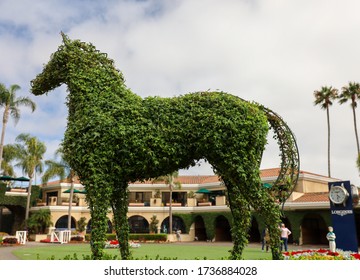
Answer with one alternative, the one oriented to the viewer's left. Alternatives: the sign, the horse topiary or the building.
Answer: the horse topiary

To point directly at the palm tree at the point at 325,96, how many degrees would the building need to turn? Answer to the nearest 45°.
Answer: approximately 90° to its left

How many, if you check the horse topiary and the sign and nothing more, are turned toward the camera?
1

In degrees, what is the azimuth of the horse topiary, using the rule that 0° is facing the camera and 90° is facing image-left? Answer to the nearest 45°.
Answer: approximately 90°

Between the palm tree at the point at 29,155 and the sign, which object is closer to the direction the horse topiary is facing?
the palm tree

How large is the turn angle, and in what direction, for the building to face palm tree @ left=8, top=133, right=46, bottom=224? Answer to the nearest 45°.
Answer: approximately 90° to its right

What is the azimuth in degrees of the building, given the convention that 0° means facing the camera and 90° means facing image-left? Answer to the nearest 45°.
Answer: approximately 0°

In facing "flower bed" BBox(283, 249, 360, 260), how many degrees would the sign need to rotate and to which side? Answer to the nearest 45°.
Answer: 0° — it already faces it

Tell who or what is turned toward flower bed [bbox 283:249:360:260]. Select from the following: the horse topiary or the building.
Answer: the building

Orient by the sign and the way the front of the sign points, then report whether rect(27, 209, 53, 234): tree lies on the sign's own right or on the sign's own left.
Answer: on the sign's own right
